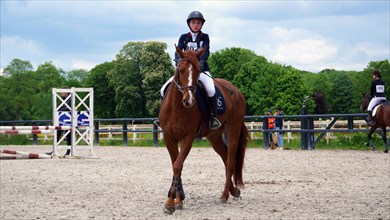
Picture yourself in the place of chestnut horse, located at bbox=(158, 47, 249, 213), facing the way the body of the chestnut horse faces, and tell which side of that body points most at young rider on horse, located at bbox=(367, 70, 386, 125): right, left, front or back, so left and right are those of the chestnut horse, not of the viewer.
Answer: back

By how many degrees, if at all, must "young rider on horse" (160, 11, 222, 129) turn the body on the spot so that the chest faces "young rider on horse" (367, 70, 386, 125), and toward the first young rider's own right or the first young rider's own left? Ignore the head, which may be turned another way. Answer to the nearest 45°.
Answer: approximately 135° to the first young rider's own left

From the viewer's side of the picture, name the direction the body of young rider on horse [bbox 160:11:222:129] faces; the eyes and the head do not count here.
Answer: toward the camera

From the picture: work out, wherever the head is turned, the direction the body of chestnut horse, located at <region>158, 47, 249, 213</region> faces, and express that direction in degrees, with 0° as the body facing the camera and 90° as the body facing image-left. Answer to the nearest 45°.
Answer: approximately 45°

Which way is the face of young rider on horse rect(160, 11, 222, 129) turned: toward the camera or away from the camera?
toward the camera
